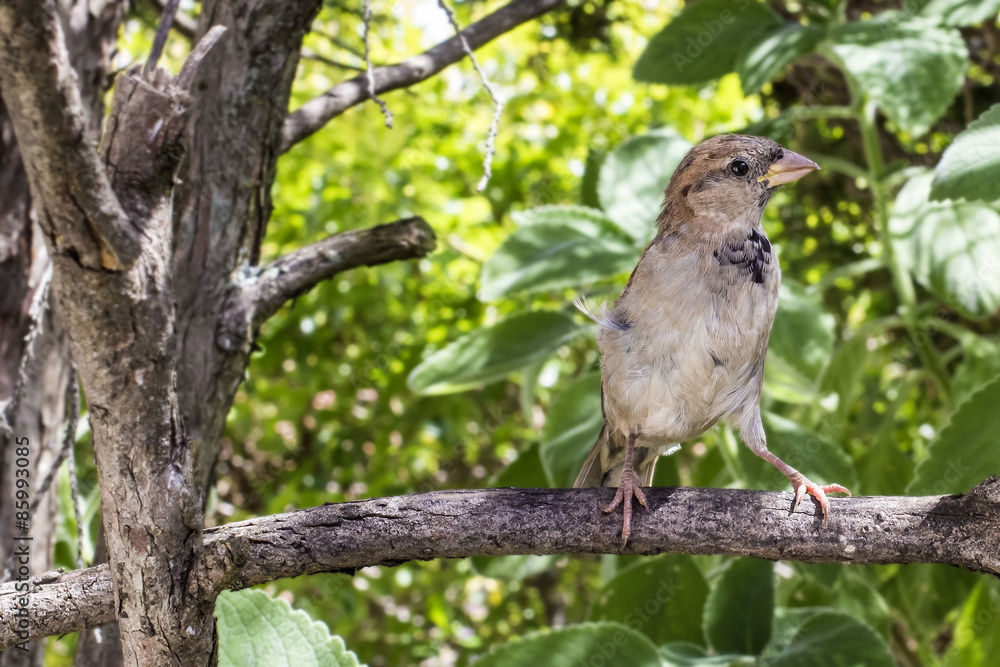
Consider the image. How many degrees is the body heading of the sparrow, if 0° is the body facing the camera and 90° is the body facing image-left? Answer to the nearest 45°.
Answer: approximately 315°

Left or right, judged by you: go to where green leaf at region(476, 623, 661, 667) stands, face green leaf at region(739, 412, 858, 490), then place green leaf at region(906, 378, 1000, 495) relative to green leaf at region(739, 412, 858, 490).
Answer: right
